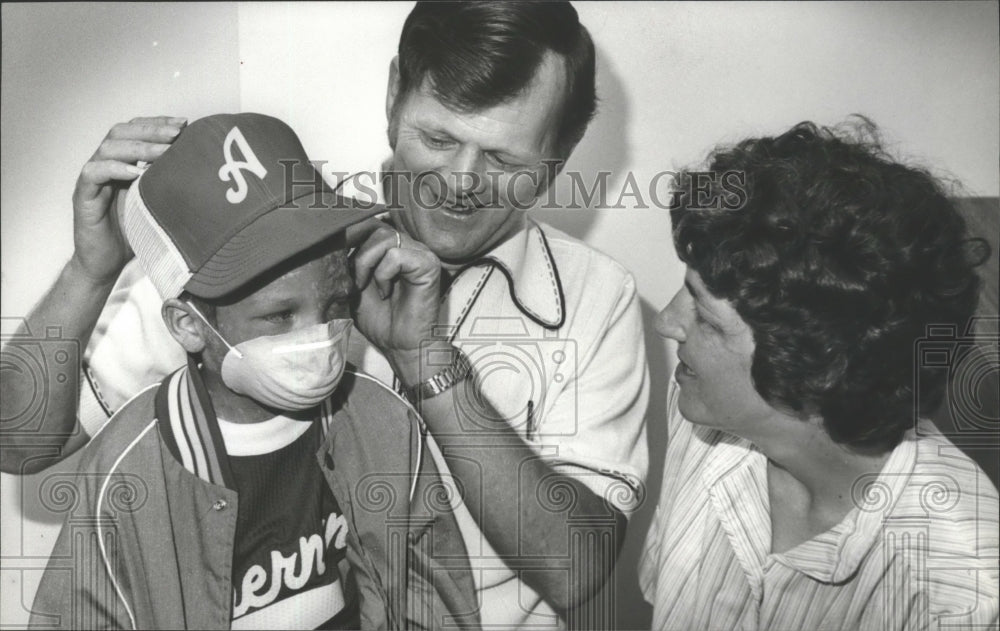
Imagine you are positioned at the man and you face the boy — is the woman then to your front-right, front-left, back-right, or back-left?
back-left

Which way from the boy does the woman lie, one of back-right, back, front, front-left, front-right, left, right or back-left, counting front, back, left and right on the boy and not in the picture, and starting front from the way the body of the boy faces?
front-left

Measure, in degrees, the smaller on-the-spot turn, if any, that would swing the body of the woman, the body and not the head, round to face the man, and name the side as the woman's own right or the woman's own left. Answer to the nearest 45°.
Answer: approximately 45° to the woman's own right

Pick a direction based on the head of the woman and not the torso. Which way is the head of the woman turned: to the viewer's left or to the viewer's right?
to the viewer's left

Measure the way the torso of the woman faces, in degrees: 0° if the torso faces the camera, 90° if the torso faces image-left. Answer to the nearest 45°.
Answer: approximately 45°

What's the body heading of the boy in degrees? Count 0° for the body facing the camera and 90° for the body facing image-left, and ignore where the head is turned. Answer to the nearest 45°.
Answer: approximately 315°
